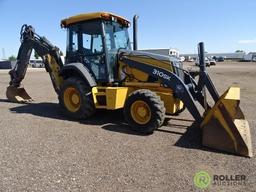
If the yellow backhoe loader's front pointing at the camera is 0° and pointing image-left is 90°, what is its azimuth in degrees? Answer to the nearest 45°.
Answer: approximately 315°
